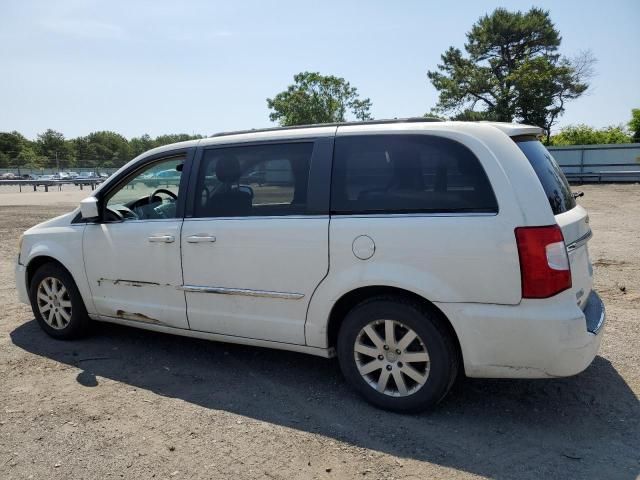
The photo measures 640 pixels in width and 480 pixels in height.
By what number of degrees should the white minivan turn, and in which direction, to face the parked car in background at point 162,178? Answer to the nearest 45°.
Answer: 0° — it already faces it

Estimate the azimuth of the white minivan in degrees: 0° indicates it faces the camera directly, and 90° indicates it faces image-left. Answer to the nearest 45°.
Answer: approximately 135°

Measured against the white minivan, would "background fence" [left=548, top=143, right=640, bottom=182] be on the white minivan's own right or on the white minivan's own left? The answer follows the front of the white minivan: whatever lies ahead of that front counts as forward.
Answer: on the white minivan's own right

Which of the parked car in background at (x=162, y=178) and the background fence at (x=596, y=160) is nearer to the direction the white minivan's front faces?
the parked car in background
